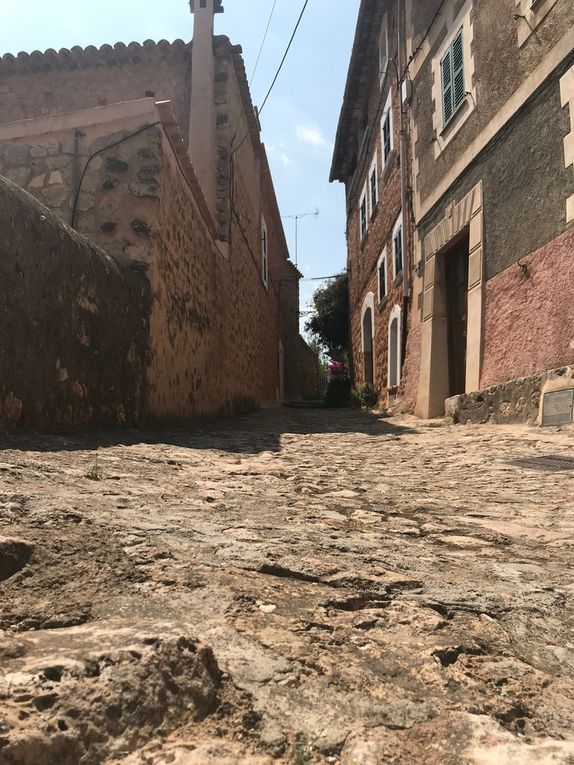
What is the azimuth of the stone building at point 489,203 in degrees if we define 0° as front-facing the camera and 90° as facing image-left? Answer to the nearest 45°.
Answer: approximately 45°

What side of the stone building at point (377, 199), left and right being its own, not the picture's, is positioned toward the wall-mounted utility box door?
left

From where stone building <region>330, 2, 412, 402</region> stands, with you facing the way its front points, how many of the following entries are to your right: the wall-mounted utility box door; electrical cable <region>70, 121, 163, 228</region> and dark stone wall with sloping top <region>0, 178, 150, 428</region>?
0

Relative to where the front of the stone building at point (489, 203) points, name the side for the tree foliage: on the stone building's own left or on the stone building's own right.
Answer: on the stone building's own right

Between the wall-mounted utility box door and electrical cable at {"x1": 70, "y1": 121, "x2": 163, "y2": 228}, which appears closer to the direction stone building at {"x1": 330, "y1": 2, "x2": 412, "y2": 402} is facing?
the electrical cable

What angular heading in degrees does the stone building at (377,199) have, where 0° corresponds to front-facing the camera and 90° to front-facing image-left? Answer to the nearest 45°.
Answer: approximately 90°

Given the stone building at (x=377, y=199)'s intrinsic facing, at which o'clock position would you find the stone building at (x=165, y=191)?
the stone building at (x=165, y=191) is roughly at 10 o'clock from the stone building at (x=377, y=199).

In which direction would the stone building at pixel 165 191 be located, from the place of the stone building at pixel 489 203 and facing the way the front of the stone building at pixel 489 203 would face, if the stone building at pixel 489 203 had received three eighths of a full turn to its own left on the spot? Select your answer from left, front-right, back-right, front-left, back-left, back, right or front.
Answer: back

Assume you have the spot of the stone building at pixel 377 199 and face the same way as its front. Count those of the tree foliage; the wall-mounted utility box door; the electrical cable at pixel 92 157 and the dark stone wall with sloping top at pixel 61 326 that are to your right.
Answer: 1

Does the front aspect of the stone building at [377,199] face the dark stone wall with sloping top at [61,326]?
no

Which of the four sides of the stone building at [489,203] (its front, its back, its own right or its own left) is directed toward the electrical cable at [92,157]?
front
